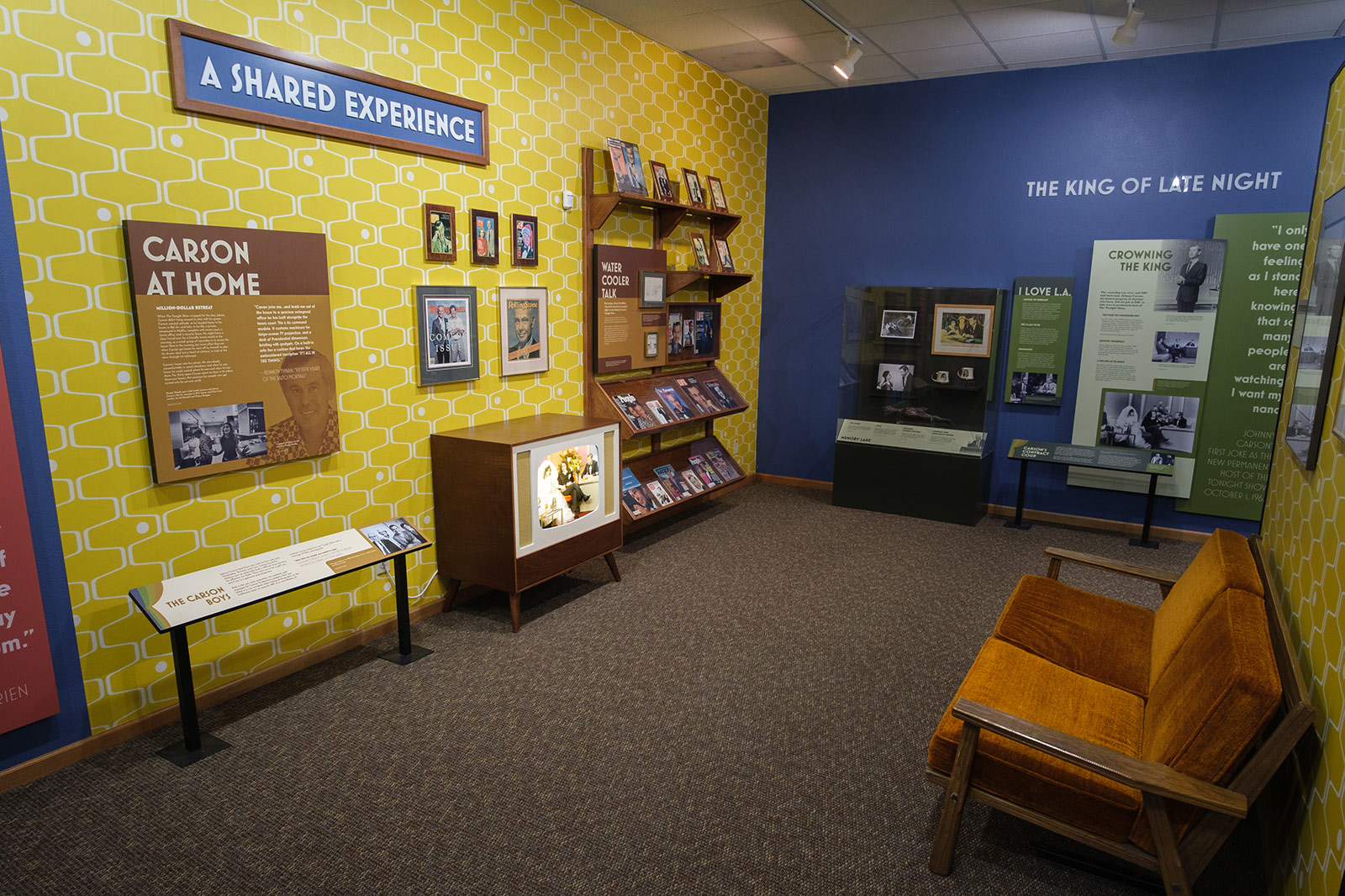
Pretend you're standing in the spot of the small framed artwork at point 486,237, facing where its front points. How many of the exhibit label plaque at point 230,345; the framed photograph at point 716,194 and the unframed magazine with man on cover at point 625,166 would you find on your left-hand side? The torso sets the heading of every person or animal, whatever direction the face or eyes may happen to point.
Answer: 2

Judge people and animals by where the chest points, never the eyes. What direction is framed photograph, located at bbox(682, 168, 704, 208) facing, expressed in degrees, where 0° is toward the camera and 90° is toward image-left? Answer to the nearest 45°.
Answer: approximately 315°

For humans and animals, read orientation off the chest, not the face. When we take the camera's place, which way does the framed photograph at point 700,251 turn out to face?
facing the viewer and to the right of the viewer

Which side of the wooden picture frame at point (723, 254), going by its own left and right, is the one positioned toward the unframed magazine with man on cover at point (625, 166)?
right

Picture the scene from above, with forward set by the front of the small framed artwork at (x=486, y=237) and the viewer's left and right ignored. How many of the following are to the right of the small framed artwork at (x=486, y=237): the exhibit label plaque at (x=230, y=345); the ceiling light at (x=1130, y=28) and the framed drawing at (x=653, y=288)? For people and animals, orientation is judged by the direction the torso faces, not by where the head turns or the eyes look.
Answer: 1

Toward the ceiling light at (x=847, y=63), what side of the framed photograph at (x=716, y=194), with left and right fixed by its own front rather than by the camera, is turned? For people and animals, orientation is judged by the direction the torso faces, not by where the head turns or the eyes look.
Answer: front

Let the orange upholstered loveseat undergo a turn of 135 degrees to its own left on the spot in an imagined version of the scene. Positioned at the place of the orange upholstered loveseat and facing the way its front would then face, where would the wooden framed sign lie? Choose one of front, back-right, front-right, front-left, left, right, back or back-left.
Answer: back-right

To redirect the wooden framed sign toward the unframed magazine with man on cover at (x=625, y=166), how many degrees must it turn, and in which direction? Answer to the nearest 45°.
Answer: approximately 90° to its left

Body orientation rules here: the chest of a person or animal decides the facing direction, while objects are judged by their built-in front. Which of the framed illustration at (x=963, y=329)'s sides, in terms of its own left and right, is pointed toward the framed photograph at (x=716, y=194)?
right
